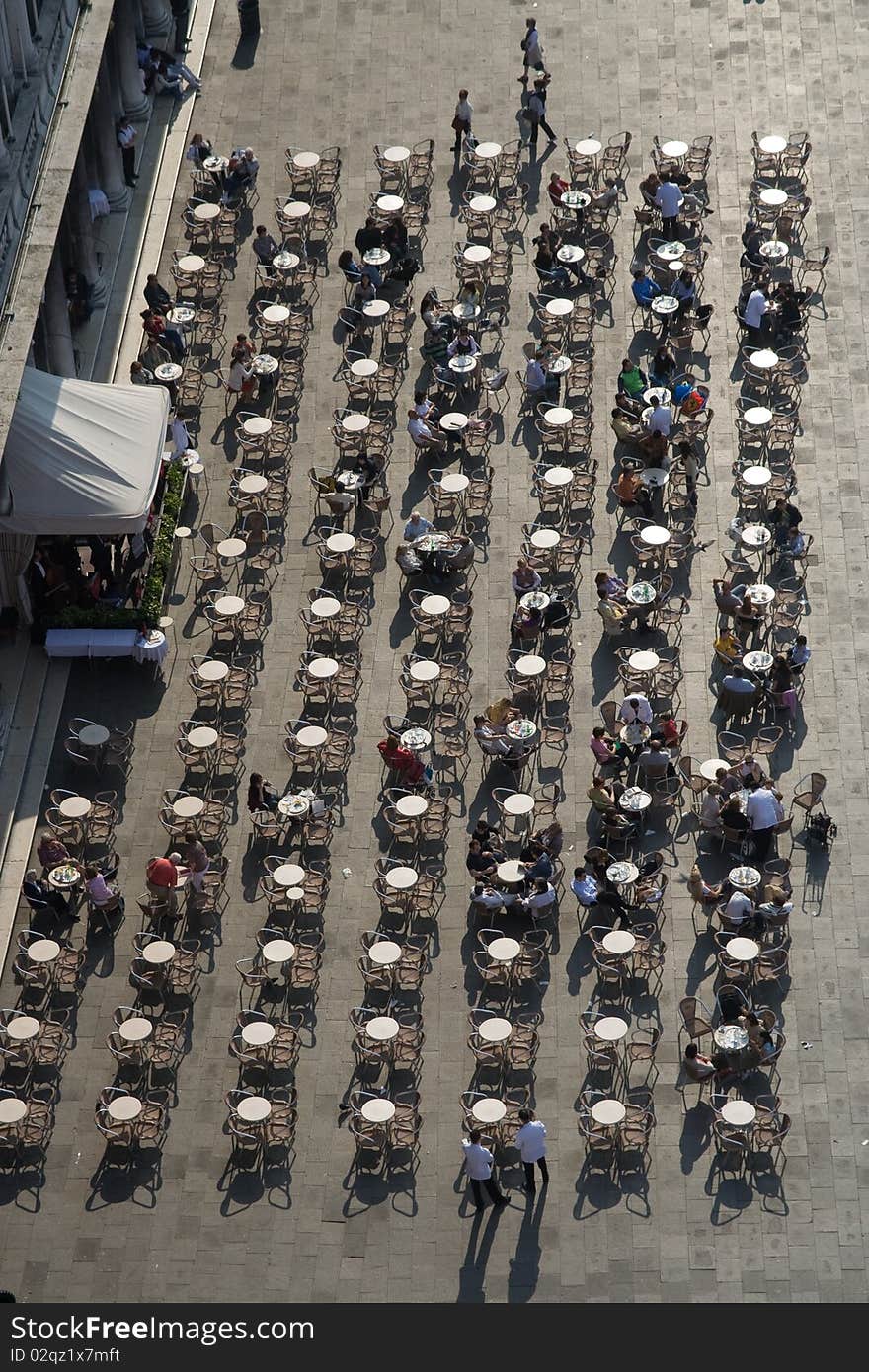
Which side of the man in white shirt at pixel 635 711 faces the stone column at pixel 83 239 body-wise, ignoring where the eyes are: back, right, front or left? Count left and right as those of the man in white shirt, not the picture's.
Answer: right

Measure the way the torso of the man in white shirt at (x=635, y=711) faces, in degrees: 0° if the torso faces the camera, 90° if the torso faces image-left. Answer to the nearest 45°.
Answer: approximately 0°

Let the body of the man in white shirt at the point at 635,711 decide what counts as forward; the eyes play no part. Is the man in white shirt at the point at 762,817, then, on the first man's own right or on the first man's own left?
on the first man's own left

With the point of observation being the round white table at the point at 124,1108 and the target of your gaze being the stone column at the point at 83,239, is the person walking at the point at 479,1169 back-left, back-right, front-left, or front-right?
back-right

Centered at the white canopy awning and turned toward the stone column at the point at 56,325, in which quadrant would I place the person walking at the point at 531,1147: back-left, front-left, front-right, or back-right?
back-right
